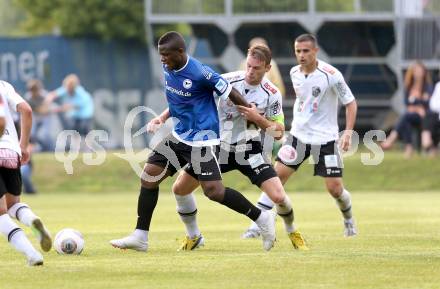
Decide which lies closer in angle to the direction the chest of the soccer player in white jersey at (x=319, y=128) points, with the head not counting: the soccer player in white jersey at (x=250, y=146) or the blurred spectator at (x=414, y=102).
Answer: the soccer player in white jersey

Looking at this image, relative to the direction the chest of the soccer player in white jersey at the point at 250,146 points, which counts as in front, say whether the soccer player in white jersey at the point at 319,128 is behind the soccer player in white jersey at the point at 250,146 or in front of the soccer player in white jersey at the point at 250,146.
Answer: behind

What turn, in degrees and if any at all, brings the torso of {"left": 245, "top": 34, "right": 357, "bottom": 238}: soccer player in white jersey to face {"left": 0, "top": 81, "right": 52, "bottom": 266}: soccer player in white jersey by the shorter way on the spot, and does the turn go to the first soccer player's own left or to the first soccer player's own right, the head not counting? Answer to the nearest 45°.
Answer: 0° — they already face them

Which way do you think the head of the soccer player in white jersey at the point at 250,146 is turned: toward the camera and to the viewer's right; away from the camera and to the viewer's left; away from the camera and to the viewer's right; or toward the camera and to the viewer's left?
toward the camera and to the viewer's left

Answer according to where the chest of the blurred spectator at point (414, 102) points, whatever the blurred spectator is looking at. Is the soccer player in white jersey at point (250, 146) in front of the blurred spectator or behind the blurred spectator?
in front

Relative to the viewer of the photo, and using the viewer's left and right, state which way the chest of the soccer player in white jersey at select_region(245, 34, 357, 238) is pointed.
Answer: facing the viewer and to the left of the viewer

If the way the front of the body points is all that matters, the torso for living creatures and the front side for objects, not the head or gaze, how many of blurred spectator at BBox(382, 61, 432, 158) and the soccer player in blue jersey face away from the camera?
0

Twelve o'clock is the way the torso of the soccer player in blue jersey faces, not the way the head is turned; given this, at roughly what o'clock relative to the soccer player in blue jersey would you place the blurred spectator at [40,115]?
The blurred spectator is roughly at 4 o'clock from the soccer player in blue jersey.

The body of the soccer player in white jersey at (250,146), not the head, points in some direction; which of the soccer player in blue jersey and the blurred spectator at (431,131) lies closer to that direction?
the soccer player in blue jersey

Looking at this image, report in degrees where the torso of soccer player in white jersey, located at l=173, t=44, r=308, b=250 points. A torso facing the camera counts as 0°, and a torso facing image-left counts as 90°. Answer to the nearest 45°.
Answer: approximately 45°

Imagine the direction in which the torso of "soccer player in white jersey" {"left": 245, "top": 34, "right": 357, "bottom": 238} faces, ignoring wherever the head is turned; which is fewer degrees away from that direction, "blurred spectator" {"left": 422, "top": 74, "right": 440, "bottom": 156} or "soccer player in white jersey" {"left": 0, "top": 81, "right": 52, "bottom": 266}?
the soccer player in white jersey

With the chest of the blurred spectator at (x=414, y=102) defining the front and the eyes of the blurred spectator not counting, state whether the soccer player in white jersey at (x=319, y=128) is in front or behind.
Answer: in front
